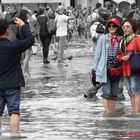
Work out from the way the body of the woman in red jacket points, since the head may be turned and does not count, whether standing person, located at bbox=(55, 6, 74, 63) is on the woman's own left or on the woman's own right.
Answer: on the woman's own right

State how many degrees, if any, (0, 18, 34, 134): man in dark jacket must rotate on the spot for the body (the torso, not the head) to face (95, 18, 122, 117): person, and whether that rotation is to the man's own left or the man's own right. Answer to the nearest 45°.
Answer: approximately 45° to the man's own right

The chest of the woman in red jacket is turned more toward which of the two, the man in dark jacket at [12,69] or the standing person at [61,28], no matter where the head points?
the man in dark jacket

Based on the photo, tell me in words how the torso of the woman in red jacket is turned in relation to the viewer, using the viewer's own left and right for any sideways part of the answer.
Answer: facing the viewer and to the left of the viewer

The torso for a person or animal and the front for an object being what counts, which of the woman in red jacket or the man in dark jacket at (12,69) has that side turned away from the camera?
the man in dark jacket

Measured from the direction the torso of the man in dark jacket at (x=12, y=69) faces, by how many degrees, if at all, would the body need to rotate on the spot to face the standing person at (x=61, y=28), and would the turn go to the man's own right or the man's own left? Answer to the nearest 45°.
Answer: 0° — they already face them

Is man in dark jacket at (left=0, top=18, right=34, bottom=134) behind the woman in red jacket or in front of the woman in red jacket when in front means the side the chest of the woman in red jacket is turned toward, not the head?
in front

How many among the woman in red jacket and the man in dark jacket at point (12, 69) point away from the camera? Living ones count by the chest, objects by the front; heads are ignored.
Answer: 1

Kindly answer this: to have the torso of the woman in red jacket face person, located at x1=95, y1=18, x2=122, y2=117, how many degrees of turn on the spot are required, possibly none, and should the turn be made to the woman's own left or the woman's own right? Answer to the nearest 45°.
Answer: approximately 45° to the woman's own right

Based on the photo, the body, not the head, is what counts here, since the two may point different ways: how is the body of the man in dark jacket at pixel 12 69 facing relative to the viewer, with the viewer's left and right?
facing away from the viewer
